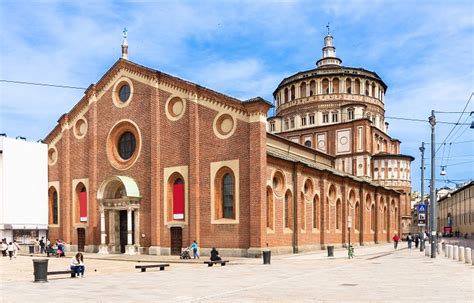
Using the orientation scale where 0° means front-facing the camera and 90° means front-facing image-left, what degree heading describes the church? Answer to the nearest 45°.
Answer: approximately 45°

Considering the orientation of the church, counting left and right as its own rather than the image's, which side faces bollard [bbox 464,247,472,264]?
left

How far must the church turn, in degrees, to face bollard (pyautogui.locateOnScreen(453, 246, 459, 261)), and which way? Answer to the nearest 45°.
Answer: approximately 90° to its left

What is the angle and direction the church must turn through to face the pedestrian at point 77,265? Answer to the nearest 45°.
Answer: approximately 45° to its left

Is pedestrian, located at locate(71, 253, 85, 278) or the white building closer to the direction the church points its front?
the pedestrian

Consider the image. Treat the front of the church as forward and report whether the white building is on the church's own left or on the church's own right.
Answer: on the church's own right
